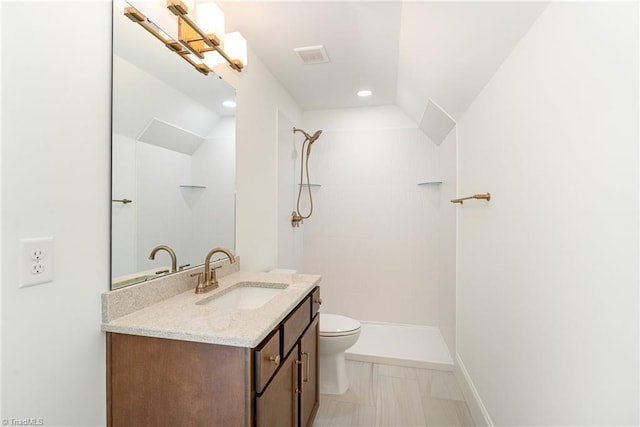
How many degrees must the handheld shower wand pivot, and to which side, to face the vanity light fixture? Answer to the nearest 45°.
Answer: approximately 90° to its right

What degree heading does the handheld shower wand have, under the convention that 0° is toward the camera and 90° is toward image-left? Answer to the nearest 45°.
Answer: approximately 270°

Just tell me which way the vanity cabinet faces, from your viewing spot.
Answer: facing to the right of the viewer

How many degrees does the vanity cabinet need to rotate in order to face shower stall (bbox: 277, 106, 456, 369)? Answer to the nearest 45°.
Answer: approximately 45° to its left

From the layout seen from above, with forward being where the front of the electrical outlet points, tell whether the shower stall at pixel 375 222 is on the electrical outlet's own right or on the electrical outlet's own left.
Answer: on the electrical outlet's own left

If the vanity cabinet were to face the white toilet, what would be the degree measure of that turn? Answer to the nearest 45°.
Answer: approximately 45° to its left

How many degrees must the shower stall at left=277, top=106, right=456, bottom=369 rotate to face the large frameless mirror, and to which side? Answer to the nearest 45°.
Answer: approximately 45° to its right

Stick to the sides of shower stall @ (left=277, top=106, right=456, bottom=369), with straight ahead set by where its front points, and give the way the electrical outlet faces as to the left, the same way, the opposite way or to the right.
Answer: to the left

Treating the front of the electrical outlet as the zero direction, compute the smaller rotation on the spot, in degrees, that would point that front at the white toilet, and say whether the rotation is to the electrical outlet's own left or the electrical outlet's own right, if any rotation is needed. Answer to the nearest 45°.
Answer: approximately 45° to the electrical outlet's own left
